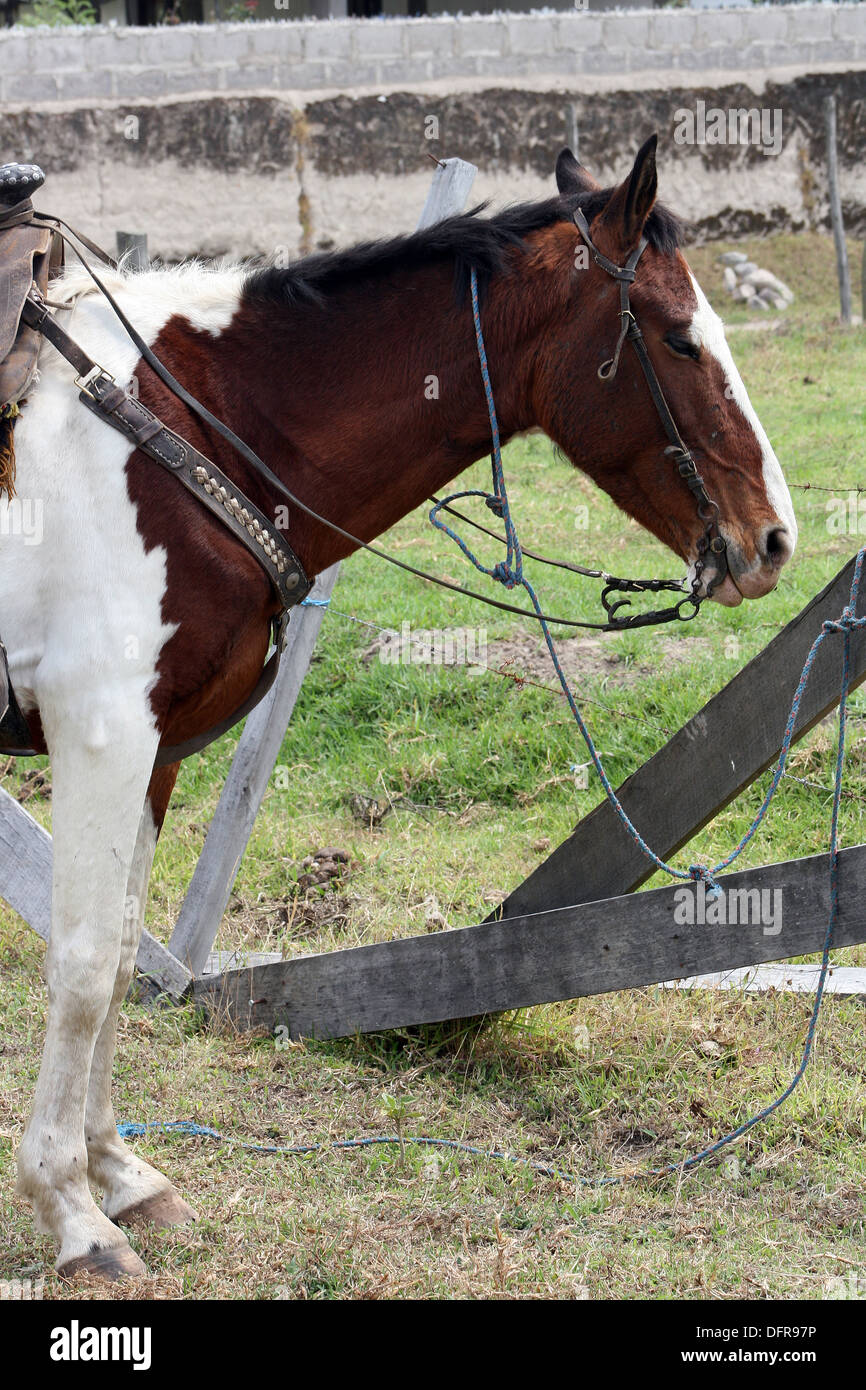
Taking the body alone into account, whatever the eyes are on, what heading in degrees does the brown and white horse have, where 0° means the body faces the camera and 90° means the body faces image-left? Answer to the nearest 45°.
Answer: approximately 270°
